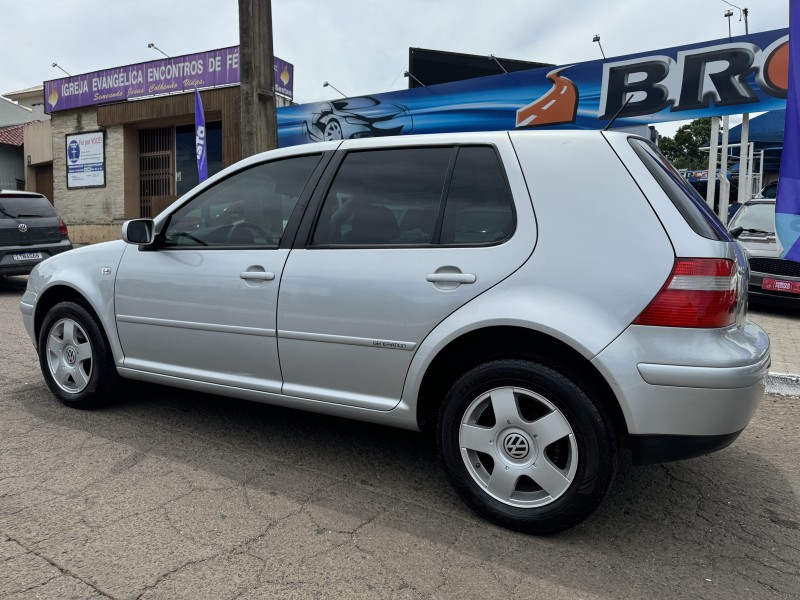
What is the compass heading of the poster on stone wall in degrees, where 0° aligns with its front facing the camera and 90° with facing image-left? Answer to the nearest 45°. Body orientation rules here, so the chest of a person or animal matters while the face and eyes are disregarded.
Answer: approximately 45°

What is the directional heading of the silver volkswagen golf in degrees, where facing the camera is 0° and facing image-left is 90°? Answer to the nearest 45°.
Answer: approximately 135°

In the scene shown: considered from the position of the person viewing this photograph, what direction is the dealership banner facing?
facing the viewer and to the left of the viewer

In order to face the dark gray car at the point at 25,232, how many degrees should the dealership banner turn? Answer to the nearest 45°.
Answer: approximately 45° to its right

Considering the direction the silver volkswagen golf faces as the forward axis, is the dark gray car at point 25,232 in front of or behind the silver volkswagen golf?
in front

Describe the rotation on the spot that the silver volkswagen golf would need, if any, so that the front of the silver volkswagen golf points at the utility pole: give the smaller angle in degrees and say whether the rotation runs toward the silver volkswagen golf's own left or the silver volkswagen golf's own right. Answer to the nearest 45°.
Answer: approximately 45° to the silver volkswagen golf's own right

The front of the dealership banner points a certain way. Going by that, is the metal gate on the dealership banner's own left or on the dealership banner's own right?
on the dealership banner's own right

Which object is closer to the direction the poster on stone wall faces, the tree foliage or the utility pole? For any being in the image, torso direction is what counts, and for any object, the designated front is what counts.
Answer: the utility pole

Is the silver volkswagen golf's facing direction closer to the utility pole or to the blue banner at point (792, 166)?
the utility pole

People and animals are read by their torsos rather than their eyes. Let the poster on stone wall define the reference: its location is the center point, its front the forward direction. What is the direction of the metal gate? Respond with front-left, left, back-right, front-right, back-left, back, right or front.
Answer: left

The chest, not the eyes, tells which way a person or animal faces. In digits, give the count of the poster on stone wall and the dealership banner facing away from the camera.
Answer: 0
